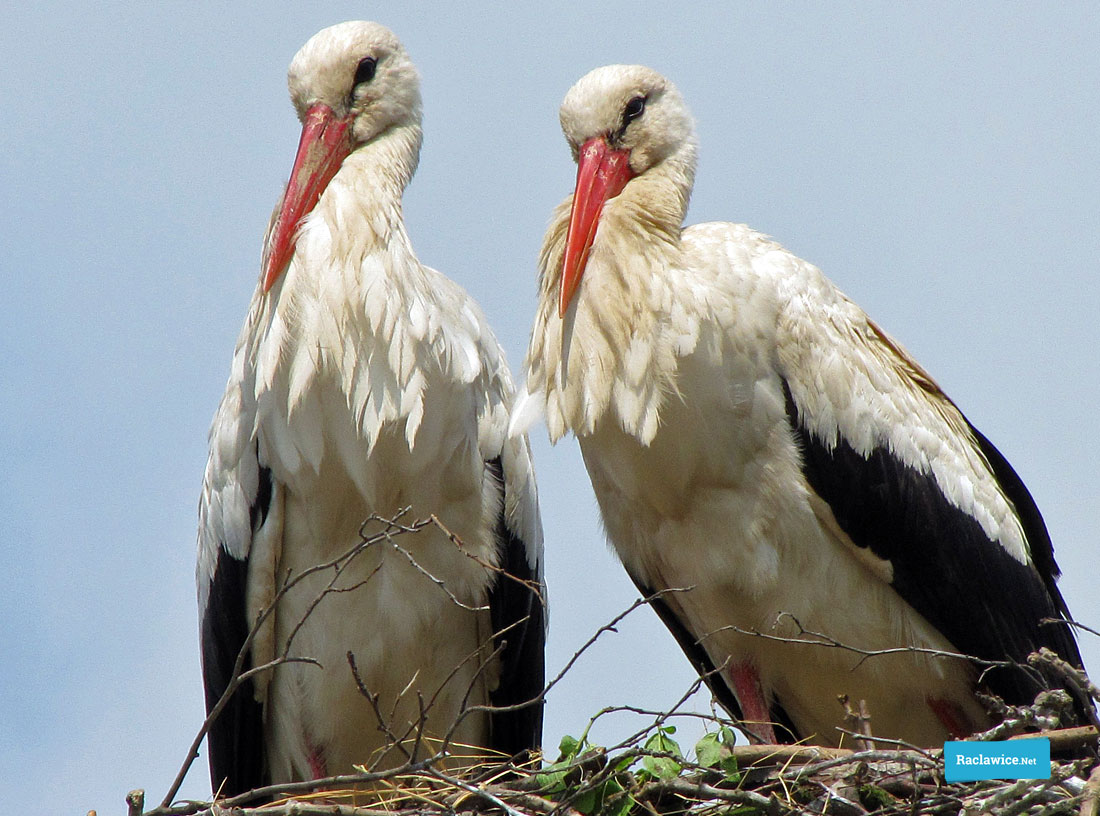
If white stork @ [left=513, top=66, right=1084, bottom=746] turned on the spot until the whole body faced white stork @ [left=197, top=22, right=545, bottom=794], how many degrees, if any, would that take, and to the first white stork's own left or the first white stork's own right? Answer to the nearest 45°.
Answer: approximately 45° to the first white stork's own right

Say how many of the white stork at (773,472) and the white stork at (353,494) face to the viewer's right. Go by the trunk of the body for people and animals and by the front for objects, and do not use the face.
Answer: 0

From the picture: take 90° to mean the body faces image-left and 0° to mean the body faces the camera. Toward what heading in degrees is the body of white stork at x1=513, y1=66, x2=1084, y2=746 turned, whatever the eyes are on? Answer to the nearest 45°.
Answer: approximately 45°

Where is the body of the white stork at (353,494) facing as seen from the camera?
toward the camera

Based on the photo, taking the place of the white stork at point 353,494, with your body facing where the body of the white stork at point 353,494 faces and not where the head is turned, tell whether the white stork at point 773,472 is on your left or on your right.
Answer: on your left
